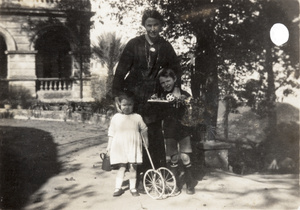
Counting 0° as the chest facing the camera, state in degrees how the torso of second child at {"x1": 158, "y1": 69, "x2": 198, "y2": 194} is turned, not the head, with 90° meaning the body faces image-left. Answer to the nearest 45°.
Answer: approximately 0°

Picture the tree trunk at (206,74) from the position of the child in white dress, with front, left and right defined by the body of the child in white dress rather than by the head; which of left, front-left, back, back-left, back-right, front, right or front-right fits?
back-left

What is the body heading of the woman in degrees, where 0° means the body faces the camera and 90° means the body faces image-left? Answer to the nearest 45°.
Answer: approximately 0°

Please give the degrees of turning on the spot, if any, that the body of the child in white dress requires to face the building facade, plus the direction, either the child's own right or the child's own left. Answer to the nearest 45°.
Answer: approximately 135° to the child's own right

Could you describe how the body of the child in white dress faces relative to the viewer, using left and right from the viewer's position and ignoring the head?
facing the viewer

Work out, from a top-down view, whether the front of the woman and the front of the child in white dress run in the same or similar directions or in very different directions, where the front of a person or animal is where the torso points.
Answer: same or similar directions

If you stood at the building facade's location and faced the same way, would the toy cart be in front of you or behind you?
in front

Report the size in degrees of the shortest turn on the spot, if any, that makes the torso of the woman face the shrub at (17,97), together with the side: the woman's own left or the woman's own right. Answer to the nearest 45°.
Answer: approximately 135° to the woman's own right

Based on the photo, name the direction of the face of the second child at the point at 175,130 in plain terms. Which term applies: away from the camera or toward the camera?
toward the camera

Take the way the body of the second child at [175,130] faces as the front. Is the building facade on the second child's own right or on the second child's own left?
on the second child's own right

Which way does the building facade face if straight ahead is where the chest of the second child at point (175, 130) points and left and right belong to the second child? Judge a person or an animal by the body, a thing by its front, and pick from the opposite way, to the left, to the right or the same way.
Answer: the same way

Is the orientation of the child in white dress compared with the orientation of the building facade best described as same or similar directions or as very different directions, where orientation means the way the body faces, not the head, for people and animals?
same or similar directions

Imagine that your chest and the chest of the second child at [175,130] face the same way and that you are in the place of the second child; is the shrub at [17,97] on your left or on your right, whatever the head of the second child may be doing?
on your right

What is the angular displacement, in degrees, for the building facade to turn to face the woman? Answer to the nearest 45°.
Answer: approximately 45° to its left

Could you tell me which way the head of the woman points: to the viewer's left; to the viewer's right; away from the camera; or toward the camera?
toward the camera

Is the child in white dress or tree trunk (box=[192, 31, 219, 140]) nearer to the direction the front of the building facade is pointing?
the child in white dress

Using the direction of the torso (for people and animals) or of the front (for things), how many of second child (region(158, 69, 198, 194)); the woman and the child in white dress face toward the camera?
3

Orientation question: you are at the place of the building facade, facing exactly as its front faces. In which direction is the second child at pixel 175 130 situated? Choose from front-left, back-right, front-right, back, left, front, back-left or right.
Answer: front-left

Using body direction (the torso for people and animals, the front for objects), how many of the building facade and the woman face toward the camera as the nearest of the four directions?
2
